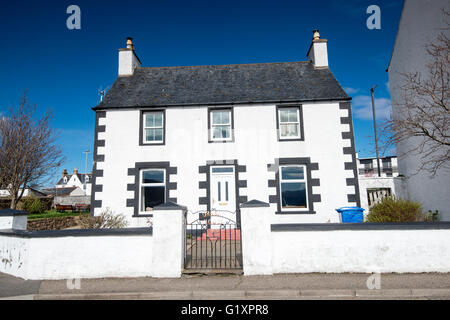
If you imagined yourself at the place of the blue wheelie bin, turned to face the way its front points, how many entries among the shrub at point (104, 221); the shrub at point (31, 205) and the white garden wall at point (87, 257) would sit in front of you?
0

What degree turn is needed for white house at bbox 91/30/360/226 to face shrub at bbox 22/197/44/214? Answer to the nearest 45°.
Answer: approximately 135° to its right

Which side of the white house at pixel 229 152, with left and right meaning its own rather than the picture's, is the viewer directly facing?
front

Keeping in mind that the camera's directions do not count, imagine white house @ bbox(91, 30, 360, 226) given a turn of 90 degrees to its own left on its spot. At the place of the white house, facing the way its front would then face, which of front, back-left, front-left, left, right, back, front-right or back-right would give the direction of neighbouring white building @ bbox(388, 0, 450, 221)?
front

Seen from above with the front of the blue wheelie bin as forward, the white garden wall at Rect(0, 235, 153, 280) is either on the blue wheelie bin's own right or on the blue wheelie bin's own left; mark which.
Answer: on the blue wheelie bin's own right

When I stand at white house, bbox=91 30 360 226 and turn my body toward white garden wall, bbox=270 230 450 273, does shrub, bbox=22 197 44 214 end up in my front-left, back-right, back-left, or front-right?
back-right

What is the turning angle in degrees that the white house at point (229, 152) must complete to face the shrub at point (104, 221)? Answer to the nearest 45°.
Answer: approximately 90° to its right
